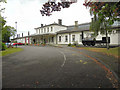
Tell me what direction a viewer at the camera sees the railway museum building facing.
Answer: facing the viewer and to the left of the viewer
